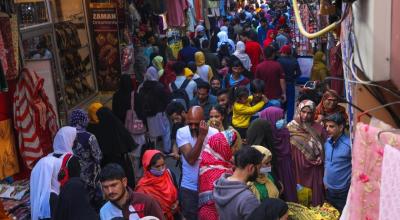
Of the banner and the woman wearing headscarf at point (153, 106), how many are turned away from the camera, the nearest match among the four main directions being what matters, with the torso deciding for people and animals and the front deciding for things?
1

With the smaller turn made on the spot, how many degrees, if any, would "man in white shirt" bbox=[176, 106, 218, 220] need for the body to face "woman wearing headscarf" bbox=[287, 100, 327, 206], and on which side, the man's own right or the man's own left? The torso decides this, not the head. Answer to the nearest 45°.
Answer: approximately 90° to the man's own left

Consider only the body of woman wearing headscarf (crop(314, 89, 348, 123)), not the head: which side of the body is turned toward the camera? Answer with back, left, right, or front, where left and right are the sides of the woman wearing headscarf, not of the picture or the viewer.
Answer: front

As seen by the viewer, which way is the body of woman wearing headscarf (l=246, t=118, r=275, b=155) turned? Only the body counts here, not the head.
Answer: away from the camera

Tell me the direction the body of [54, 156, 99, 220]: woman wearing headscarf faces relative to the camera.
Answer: away from the camera

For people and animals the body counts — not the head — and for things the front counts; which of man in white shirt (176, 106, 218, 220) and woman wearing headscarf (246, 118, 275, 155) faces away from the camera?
the woman wearing headscarf

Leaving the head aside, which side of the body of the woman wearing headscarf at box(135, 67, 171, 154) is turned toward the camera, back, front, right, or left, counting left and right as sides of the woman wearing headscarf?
back

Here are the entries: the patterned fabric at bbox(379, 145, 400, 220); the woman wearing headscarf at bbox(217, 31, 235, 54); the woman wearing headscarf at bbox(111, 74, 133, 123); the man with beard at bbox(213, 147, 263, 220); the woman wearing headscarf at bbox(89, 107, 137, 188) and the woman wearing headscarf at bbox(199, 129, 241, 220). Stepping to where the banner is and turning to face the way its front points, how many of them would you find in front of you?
5

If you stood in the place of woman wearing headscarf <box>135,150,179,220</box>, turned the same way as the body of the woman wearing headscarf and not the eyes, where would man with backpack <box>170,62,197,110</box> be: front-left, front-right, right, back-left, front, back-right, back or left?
back-left
